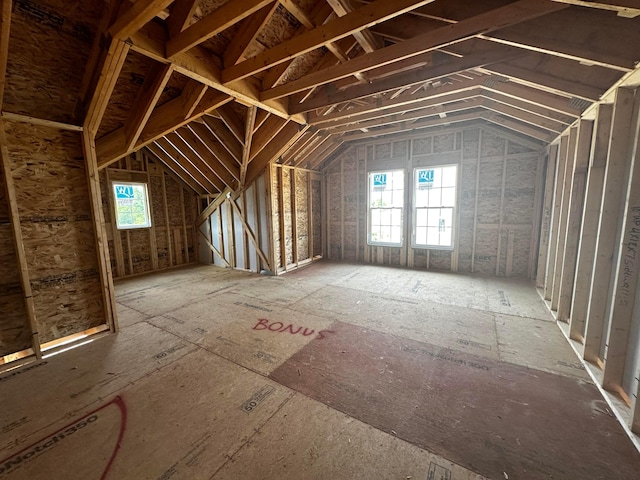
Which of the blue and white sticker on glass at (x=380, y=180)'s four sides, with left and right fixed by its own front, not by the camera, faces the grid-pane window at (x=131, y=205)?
right

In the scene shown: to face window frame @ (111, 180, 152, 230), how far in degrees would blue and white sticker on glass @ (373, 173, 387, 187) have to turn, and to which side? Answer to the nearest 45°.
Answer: approximately 90° to its right

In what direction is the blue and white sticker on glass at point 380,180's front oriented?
toward the camera
